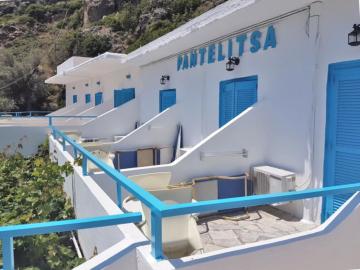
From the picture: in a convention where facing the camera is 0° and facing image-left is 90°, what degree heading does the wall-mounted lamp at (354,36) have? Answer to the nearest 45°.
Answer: approximately 45°

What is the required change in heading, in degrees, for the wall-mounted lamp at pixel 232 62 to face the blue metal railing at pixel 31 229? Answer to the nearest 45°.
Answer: approximately 45° to its left

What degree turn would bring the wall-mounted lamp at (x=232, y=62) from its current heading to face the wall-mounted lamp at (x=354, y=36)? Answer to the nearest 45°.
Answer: approximately 90° to its left

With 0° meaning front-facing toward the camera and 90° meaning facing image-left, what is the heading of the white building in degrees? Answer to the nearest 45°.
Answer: approximately 45°

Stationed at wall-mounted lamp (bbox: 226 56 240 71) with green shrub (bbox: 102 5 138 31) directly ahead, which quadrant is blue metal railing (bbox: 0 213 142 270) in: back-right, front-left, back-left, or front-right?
back-left

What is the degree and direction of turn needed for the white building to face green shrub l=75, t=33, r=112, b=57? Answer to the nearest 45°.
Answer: approximately 90° to its right

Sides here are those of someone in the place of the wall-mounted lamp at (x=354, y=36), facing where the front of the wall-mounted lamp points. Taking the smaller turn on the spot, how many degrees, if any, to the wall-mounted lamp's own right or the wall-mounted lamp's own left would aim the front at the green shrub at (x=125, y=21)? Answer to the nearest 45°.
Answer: approximately 90° to the wall-mounted lamp's own right

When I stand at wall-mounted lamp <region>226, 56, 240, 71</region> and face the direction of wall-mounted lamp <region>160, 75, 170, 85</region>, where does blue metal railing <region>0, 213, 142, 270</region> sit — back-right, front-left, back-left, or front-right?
back-left

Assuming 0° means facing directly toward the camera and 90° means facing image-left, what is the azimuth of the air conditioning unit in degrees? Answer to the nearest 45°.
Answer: approximately 45°
